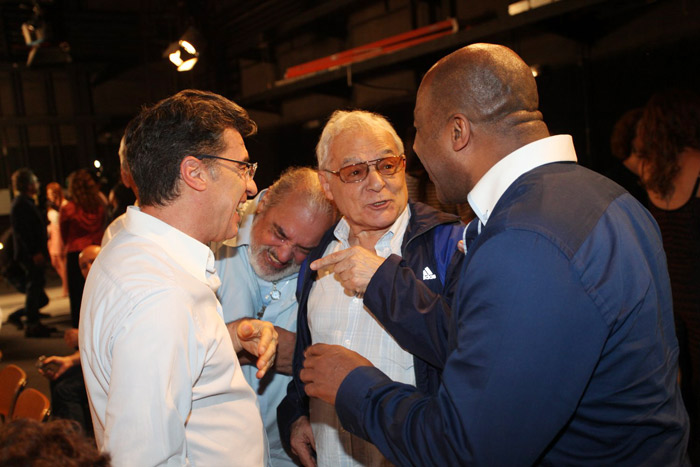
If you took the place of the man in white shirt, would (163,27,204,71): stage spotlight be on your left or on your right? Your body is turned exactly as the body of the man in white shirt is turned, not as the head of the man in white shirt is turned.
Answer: on your left

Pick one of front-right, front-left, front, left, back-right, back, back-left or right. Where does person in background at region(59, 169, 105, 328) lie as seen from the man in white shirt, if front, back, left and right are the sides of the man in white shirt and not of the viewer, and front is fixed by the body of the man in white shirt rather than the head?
left

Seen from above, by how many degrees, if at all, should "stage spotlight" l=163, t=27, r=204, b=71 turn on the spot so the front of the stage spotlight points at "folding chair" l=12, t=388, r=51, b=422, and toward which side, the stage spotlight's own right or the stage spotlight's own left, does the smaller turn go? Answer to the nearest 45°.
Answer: approximately 45° to the stage spotlight's own left

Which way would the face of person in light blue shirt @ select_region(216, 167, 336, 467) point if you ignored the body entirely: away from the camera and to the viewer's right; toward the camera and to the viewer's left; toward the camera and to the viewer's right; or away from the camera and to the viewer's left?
toward the camera and to the viewer's left

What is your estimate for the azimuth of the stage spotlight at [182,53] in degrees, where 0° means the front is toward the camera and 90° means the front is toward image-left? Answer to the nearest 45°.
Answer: approximately 45°

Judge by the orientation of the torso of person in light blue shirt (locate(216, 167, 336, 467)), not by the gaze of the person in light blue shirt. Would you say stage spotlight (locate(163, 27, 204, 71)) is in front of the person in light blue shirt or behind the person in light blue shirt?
behind

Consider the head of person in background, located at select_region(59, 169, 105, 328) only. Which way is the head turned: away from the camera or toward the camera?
away from the camera

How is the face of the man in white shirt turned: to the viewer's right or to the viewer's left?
to the viewer's right

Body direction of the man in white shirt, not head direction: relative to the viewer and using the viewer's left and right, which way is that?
facing to the right of the viewer

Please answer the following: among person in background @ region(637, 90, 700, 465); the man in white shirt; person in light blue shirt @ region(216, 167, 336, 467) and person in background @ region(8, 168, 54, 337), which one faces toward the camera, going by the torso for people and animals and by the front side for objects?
person in light blue shirt @ region(216, 167, 336, 467)
